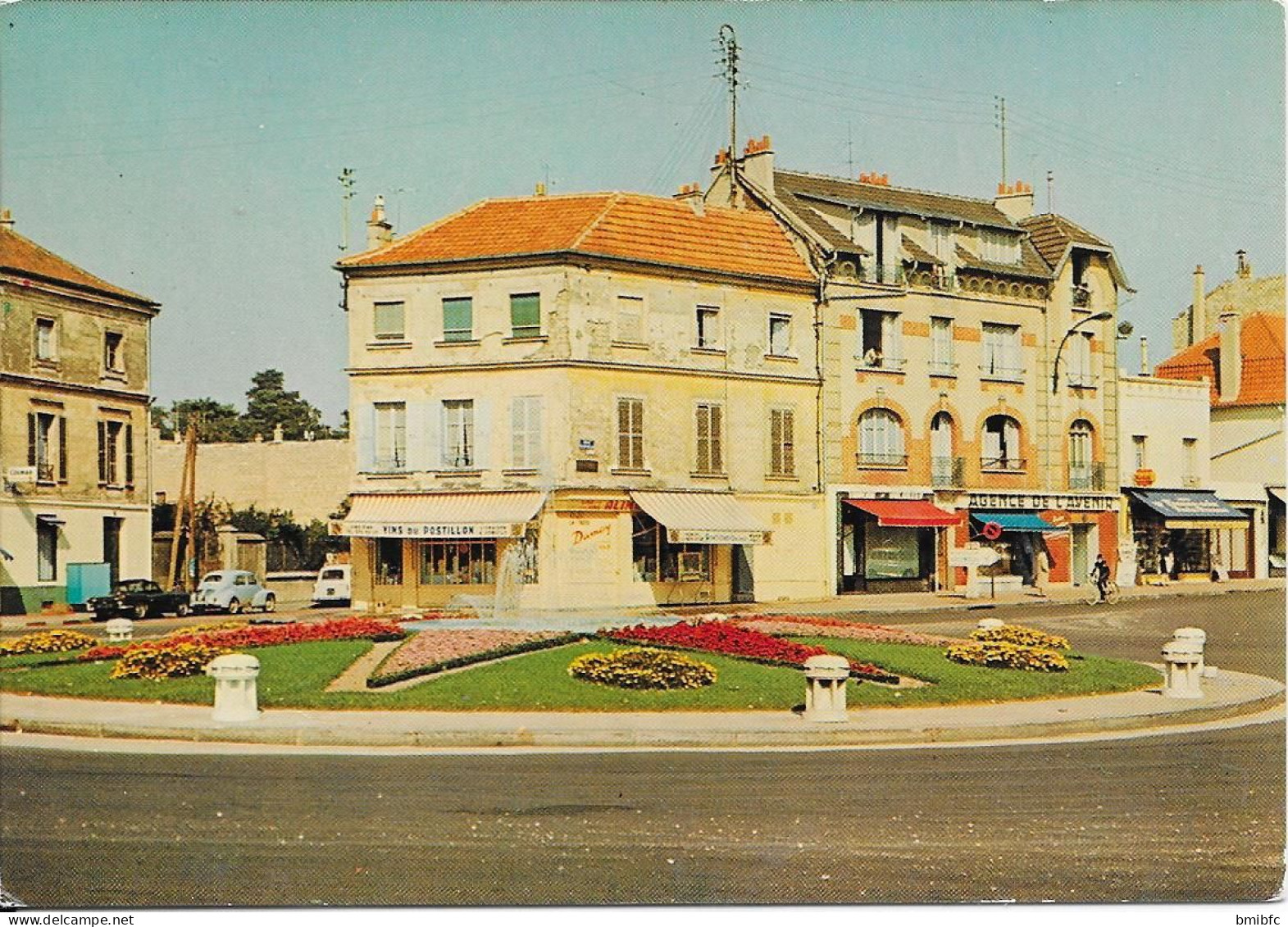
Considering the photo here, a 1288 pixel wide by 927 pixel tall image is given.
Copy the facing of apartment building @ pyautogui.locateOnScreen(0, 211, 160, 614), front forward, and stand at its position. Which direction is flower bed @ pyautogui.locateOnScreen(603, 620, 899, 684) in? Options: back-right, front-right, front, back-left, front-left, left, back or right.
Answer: front-left

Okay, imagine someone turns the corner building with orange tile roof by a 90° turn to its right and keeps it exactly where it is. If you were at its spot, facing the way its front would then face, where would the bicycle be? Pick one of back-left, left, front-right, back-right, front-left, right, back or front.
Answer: back

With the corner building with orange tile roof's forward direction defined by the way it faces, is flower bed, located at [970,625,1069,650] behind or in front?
in front

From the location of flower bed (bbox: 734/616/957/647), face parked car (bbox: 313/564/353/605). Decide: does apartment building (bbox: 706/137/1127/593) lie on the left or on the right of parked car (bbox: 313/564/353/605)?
right

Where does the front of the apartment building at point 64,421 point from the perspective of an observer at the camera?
facing the viewer and to the right of the viewer

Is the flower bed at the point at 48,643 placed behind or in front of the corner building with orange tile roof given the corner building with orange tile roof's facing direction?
in front

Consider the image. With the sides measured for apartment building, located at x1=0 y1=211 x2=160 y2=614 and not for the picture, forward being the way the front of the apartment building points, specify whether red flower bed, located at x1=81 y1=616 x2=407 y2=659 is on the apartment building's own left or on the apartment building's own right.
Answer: on the apartment building's own left

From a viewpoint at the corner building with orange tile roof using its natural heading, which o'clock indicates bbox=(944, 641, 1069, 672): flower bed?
The flower bed is roughly at 11 o'clock from the corner building with orange tile roof.

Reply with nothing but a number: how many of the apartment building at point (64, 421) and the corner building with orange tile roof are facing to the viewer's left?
0

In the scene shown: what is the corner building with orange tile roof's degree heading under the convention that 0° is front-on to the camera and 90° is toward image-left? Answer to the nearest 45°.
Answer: approximately 0°
